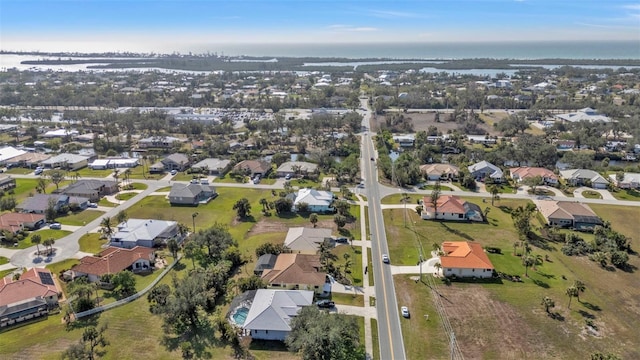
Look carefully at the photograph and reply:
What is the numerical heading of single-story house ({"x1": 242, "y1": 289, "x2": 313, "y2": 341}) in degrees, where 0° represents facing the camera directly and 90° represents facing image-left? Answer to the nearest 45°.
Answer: approximately 270°

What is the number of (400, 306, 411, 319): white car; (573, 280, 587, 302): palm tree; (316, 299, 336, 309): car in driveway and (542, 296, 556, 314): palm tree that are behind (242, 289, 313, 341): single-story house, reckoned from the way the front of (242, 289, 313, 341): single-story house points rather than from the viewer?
0

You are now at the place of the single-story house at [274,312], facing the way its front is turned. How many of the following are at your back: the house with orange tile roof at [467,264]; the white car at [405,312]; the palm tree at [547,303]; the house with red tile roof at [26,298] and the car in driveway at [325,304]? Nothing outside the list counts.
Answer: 1

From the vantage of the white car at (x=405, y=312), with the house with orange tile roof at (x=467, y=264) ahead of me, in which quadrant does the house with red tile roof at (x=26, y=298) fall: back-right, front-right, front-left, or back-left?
back-left

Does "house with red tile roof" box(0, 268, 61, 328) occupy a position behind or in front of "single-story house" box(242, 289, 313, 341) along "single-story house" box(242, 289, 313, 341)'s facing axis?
behind

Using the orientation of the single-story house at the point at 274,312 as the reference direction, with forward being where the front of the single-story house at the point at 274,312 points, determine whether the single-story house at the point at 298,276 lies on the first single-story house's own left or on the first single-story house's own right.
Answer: on the first single-story house's own left

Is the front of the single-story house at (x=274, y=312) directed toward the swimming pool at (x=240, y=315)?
no

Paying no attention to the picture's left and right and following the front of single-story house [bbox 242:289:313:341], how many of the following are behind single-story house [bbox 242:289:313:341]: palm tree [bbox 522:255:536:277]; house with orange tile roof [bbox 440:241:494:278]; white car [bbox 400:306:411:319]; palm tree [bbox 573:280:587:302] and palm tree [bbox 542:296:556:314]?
0

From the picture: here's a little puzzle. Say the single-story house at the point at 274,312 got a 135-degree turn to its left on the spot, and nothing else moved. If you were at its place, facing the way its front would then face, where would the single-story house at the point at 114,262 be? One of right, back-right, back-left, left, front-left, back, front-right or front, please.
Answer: front

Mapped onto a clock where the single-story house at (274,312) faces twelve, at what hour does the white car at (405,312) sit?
The white car is roughly at 12 o'clock from the single-story house.

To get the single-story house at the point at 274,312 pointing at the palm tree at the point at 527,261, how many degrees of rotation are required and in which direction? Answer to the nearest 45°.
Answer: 0° — it already faces it

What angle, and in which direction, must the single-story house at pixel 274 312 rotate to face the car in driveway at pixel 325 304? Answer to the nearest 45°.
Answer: approximately 45° to its left

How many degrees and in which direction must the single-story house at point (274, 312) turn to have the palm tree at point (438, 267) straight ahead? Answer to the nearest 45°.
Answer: approximately 45° to its left

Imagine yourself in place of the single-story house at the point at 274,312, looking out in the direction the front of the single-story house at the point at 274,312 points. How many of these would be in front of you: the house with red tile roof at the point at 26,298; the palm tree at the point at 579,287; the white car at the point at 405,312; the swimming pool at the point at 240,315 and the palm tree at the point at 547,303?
3

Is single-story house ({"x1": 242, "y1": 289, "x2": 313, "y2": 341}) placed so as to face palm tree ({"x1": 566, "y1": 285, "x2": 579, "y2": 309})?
yes

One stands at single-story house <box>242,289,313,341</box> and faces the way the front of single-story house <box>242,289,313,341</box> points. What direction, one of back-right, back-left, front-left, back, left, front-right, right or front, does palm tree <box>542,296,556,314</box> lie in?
front

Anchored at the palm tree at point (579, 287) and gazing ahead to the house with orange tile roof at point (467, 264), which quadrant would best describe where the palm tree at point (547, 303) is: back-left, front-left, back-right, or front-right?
front-left

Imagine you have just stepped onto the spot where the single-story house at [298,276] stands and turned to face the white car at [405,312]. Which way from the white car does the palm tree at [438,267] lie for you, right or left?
left

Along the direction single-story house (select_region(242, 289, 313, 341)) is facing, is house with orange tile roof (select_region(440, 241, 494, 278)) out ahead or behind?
ahead

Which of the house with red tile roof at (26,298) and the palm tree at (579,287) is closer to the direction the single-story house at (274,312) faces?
the palm tree

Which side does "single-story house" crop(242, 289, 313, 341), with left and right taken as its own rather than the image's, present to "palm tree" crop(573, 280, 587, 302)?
front
